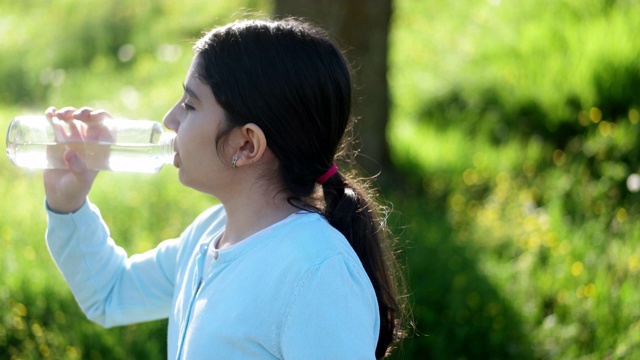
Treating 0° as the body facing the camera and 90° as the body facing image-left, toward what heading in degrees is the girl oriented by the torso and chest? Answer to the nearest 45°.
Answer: approximately 45°

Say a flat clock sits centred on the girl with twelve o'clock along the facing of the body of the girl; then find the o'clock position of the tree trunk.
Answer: The tree trunk is roughly at 5 o'clock from the girl.

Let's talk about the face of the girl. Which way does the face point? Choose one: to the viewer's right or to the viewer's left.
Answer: to the viewer's left
